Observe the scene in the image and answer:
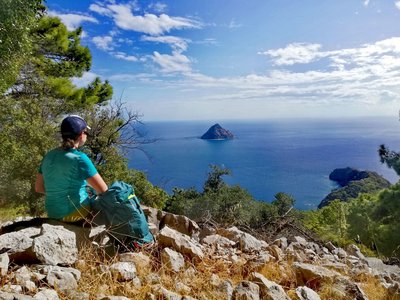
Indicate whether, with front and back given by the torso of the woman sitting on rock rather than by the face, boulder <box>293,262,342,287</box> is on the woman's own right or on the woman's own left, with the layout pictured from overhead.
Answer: on the woman's own right

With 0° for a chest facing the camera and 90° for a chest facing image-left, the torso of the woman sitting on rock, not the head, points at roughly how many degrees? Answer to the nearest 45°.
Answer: approximately 225°

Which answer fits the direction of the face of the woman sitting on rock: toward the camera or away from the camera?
away from the camera

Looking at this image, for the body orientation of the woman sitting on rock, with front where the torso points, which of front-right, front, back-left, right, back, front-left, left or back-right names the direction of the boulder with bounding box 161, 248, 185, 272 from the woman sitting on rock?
right

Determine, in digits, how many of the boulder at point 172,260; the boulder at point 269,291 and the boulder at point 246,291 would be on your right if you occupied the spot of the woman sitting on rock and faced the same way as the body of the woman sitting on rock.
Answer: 3

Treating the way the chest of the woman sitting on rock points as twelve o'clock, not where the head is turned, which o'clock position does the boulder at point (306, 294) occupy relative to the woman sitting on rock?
The boulder is roughly at 3 o'clock from the woman sitting on rock.

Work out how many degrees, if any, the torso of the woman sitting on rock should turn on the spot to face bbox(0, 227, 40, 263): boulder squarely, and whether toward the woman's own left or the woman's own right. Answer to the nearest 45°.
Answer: approximately 180°

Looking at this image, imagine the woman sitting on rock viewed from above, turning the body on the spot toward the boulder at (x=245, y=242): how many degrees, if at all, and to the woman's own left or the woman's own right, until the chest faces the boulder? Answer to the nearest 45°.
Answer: approximately 45° to the woman's own right

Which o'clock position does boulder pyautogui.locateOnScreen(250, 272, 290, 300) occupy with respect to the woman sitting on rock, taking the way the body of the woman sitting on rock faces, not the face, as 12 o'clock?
The boulder is roughly at 3 o'clock from the woman sitting on rock.

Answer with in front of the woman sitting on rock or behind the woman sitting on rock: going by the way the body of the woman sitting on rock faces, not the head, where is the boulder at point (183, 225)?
in front
